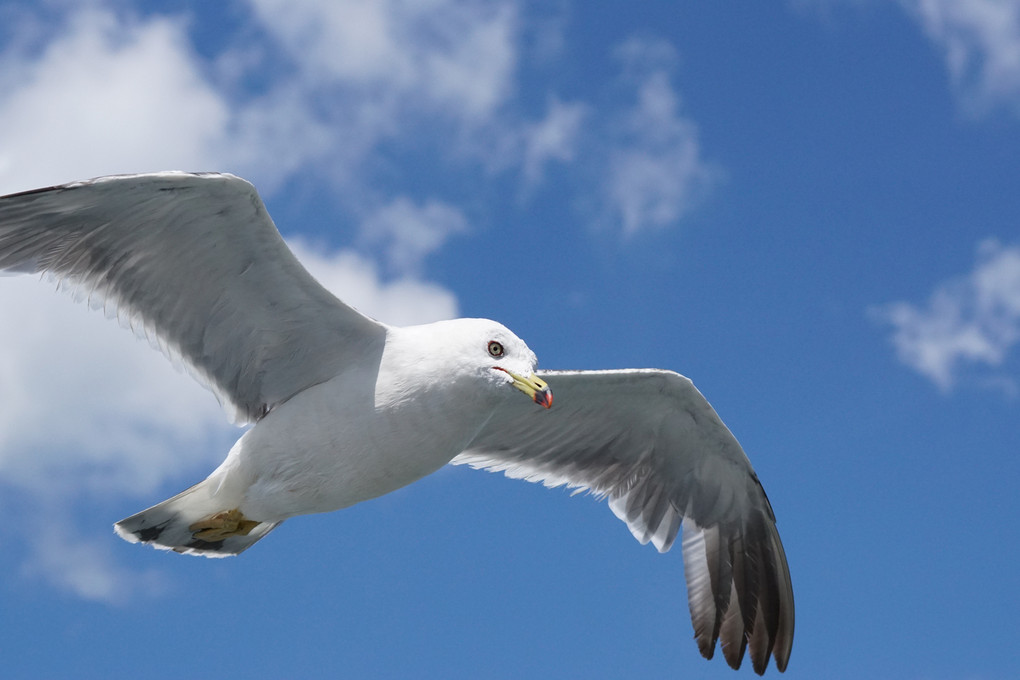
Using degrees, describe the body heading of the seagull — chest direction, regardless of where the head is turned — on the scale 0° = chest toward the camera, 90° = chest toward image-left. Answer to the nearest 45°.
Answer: approximately 315°
